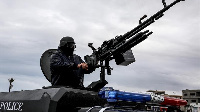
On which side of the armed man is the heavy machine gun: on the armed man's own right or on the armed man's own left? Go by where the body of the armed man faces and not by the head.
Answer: on the armed man's own left

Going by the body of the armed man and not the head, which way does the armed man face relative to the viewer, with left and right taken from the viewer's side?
facing the viewer and to the right of the viewer
